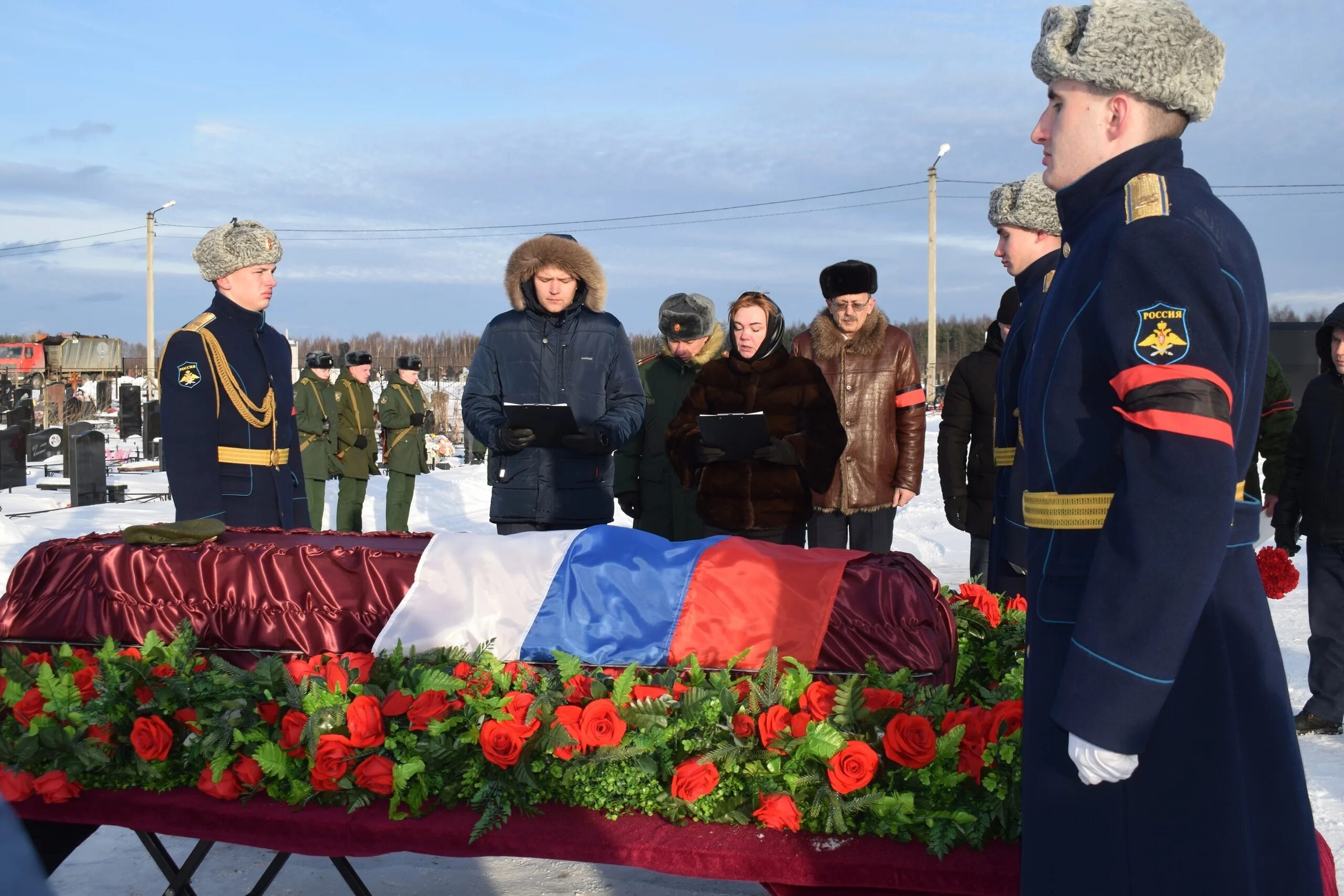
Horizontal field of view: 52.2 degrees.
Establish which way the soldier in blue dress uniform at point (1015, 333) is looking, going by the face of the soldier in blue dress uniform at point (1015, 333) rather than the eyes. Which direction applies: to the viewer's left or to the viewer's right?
to the viewer's left

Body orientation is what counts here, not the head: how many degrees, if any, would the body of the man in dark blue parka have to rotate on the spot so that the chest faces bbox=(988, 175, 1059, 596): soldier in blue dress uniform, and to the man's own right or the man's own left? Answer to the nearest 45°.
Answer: approximately 45° to the man's own left

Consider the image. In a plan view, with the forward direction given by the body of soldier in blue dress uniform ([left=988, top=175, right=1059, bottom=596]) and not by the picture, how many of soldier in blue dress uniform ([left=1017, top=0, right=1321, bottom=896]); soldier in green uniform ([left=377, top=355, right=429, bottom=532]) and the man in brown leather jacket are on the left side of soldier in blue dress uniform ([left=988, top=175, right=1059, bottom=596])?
1

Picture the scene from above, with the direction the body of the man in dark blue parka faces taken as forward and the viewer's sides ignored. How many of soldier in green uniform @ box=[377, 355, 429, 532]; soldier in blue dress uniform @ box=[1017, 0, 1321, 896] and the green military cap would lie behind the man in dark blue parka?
1

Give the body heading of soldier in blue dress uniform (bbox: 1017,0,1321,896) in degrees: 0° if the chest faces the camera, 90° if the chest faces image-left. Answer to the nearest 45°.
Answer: approximately 90°

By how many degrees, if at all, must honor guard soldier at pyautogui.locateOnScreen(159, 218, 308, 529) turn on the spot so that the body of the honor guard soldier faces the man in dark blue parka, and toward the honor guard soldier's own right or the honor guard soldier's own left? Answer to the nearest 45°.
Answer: approximately 45° to the honor guard soldier's own left

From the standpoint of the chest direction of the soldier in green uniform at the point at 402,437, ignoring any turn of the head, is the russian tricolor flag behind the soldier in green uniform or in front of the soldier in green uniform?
in front

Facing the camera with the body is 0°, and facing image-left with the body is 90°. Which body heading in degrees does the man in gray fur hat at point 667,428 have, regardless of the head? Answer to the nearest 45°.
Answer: approximately 0°

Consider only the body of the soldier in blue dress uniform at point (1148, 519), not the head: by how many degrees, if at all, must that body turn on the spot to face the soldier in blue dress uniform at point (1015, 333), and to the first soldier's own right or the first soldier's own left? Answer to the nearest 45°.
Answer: approximately 90° to the first soldier's own right

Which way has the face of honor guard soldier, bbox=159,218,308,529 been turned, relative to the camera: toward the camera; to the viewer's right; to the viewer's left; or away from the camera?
to the viewer's right
